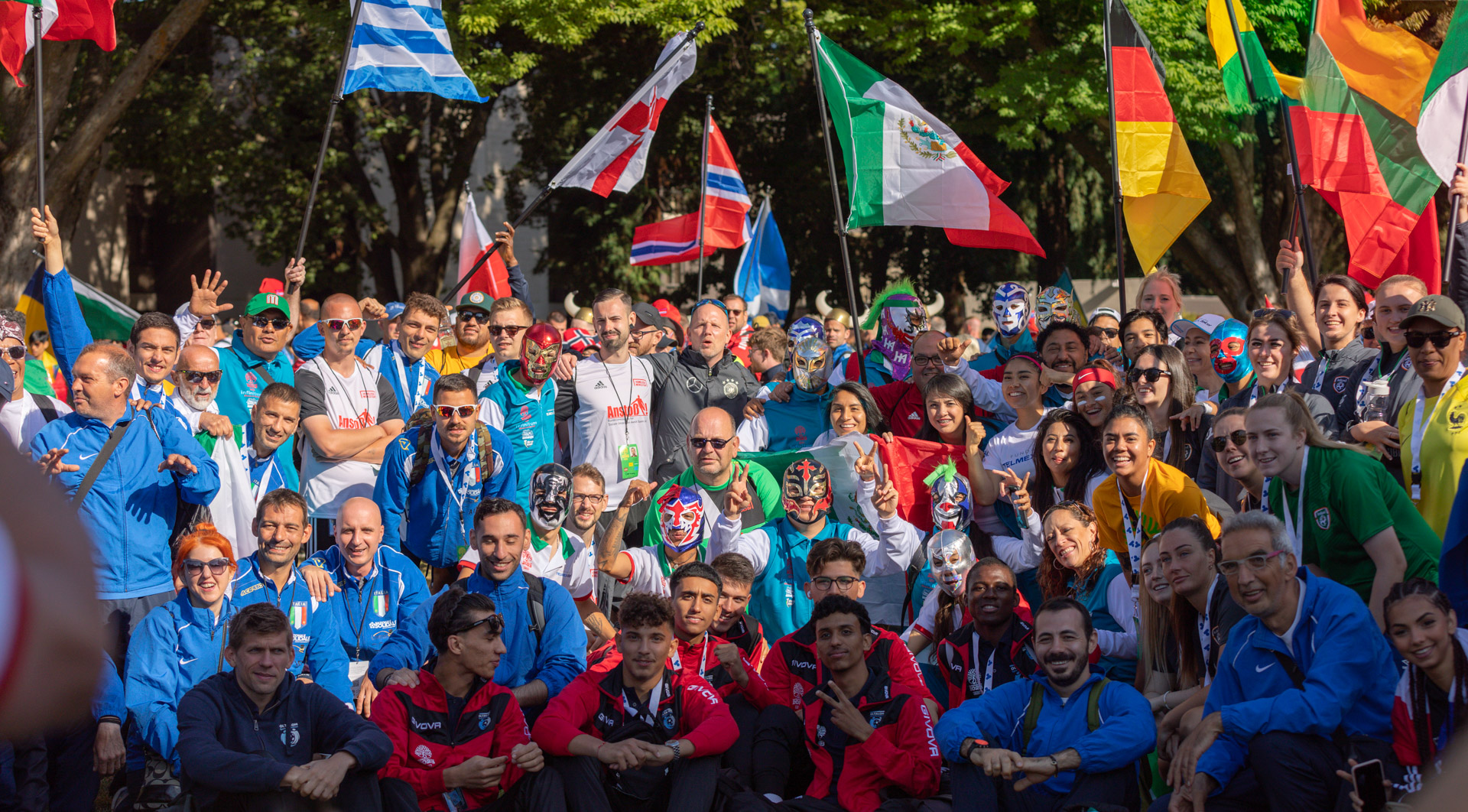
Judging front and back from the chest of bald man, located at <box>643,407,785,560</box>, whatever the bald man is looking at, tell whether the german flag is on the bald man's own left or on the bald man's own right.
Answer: on the bald man's own left

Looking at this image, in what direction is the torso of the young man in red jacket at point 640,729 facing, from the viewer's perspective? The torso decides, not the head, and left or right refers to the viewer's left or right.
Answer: facing the viewer

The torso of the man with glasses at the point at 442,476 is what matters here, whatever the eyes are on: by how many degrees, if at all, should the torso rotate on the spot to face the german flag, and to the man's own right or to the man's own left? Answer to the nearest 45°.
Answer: approximately 90° to the man's own left

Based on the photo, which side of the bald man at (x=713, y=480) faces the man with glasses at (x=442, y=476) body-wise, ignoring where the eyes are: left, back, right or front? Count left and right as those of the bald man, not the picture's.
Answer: right

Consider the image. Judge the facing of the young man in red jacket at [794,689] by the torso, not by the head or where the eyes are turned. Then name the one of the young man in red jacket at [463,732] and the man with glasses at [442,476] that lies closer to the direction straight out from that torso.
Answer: the young man in red jacket

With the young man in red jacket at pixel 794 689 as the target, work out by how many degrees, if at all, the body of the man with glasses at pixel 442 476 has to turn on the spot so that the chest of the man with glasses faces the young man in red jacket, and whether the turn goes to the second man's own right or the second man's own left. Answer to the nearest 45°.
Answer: approximately 45° to the second man's own left

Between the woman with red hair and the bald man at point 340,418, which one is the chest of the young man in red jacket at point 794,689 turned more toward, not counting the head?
the woman with red hair

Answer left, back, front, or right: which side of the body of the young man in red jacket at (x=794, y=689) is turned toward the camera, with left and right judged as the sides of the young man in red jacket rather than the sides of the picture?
front

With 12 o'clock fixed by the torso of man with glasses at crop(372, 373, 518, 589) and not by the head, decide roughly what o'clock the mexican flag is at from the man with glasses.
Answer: The mexican flag is roughly at 8 o'clock from the man with glasses.

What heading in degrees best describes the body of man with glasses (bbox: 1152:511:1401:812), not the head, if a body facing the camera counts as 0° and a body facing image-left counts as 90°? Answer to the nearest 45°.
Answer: approximately 45°
